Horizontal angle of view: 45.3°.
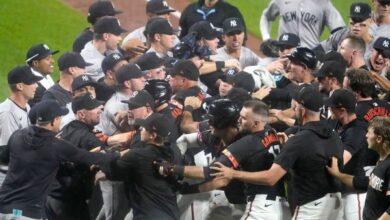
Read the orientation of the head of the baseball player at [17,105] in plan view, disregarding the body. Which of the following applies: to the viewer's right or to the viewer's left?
to the viewer's right

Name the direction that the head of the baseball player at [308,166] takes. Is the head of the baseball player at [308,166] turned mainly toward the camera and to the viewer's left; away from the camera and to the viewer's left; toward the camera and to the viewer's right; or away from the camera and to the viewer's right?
away from the camera and to the viewer's left

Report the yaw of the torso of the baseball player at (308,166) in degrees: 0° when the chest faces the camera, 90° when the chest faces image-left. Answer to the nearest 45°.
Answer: approximately 135°

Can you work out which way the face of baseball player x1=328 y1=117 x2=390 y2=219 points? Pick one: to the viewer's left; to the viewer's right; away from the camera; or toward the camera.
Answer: to the viewer's left
